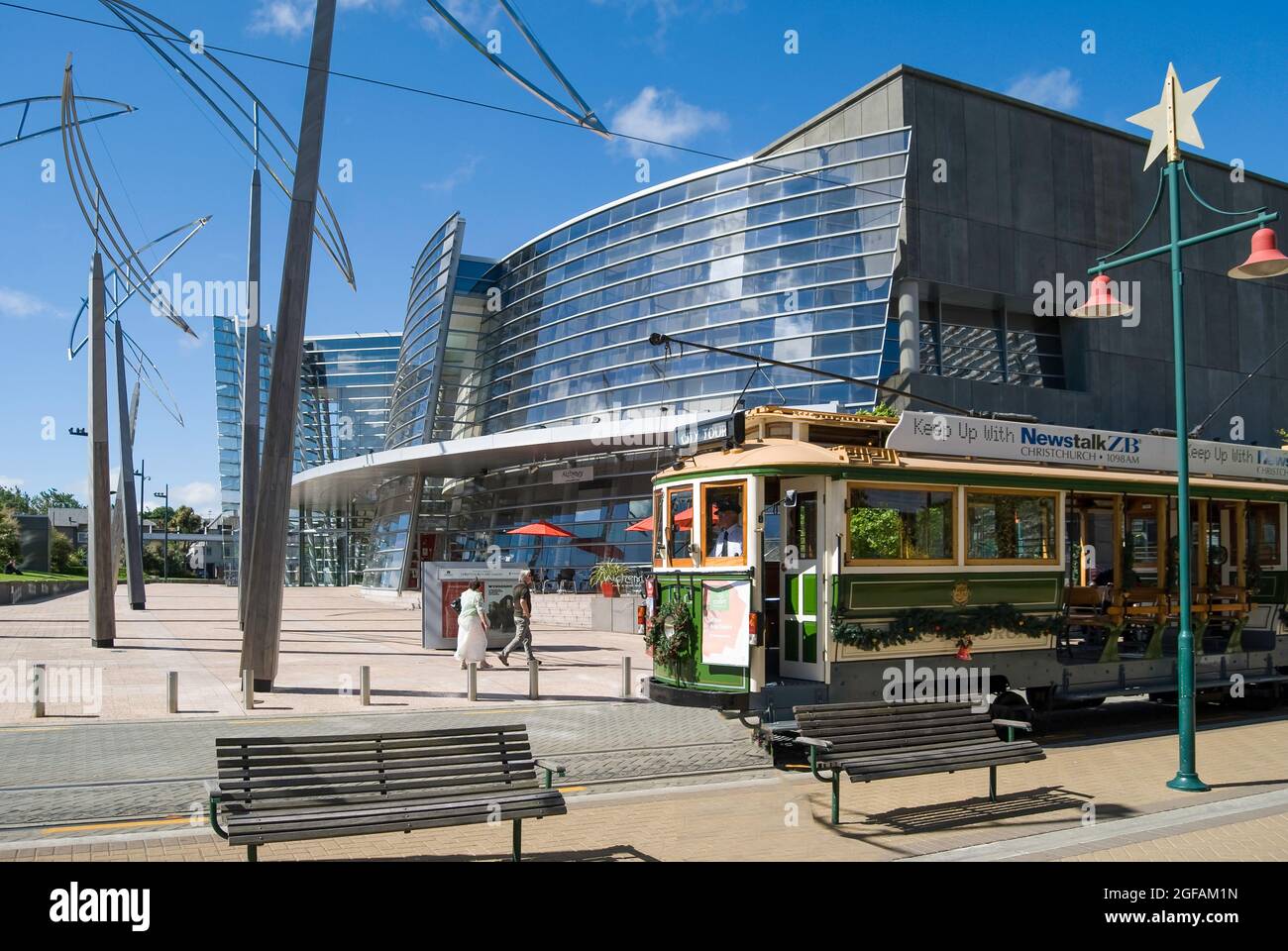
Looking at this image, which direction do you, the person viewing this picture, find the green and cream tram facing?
facing the viewer and to the left of the viewer

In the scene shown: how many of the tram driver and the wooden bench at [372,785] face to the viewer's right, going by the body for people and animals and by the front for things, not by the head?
0

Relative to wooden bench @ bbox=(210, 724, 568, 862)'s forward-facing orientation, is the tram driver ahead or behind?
behind

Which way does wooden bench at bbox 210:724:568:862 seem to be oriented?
toward the camera

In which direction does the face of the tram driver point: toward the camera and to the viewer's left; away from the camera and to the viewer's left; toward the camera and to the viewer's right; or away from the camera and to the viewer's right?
toward the camera and to the viewer's left

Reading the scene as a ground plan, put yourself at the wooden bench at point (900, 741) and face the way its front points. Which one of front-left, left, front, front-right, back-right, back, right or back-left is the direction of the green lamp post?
left

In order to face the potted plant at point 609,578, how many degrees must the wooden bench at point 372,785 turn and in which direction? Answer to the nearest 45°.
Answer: approximately 180°

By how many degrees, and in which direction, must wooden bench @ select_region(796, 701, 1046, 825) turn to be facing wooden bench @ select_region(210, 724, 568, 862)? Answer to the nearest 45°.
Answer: approximately 90° to its right

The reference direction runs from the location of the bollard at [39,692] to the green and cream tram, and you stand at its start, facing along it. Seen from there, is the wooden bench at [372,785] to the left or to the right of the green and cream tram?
right
